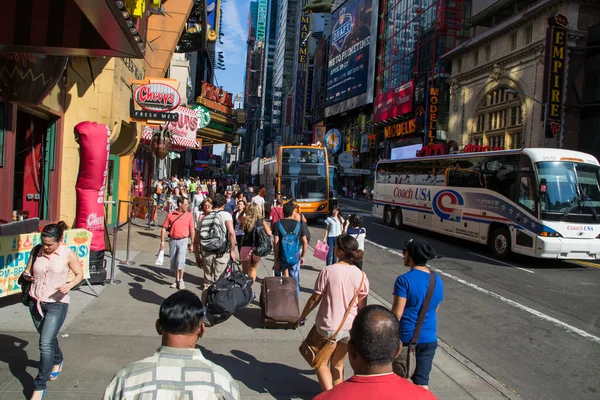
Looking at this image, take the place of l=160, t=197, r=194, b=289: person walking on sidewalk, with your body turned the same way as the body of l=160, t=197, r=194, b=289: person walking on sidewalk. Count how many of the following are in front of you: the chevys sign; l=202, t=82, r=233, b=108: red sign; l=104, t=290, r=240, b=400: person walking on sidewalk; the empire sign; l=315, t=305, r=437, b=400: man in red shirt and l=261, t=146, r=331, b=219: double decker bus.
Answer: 2

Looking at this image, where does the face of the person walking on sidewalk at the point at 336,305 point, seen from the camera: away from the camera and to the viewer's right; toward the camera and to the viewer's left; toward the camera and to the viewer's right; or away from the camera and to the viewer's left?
away from the camera and to the viewer's left

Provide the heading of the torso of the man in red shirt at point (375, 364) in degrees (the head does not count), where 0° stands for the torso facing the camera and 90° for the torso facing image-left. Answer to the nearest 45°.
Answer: approximately 180°

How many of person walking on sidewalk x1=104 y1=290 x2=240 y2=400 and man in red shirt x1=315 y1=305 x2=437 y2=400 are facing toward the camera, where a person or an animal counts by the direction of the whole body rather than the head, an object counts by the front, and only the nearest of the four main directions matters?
0

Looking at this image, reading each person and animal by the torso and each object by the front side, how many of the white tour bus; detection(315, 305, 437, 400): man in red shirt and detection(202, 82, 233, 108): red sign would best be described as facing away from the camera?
1

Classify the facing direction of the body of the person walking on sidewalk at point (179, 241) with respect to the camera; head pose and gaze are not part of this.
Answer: toward the camera

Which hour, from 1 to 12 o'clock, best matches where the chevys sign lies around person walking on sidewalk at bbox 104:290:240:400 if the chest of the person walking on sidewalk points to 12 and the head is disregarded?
The chevys sign is roughly at 12 o'clock from the person walking on sidewalk.

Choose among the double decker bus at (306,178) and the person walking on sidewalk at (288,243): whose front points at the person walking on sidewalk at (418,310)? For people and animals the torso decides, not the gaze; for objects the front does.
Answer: the double decker bus

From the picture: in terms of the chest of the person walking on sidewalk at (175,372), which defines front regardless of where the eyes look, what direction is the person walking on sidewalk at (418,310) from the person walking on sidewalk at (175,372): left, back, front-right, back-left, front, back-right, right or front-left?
front-right

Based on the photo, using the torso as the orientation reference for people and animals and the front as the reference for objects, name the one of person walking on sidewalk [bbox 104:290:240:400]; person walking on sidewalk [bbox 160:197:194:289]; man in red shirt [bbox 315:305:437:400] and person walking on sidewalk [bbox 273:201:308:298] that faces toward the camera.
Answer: person walking on sidewalk [bbox 160:197:194:289]

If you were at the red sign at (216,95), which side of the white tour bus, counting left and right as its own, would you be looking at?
back

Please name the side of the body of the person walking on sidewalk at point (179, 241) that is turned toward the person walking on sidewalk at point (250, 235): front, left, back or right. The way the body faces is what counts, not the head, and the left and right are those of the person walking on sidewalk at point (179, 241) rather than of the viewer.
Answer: left

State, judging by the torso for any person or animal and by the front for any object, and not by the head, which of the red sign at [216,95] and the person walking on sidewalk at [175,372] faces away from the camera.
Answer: the person walking on sidewalk

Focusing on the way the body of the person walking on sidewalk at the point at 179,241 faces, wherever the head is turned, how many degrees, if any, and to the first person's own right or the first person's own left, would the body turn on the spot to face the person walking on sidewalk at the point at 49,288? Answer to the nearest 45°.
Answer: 0° — they already face them

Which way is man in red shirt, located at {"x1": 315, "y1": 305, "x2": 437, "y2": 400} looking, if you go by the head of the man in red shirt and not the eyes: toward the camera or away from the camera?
away from the camera

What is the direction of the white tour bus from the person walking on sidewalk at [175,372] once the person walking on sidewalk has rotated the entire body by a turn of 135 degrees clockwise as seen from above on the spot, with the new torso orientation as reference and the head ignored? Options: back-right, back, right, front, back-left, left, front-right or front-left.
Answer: left

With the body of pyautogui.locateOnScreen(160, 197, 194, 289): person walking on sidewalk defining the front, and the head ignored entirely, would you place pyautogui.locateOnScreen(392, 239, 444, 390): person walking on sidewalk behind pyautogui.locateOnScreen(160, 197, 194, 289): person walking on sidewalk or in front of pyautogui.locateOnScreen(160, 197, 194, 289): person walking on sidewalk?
in front

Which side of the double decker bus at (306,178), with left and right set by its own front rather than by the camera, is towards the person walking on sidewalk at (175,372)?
front

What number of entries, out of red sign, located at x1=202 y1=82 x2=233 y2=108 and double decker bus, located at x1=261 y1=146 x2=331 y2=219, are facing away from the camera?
0

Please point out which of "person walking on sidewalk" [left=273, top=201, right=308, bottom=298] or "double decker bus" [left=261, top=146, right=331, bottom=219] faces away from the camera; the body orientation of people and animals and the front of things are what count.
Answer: the person walking on sidewalk

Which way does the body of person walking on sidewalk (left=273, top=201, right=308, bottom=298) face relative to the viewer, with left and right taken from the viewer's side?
facing away from the viewer
